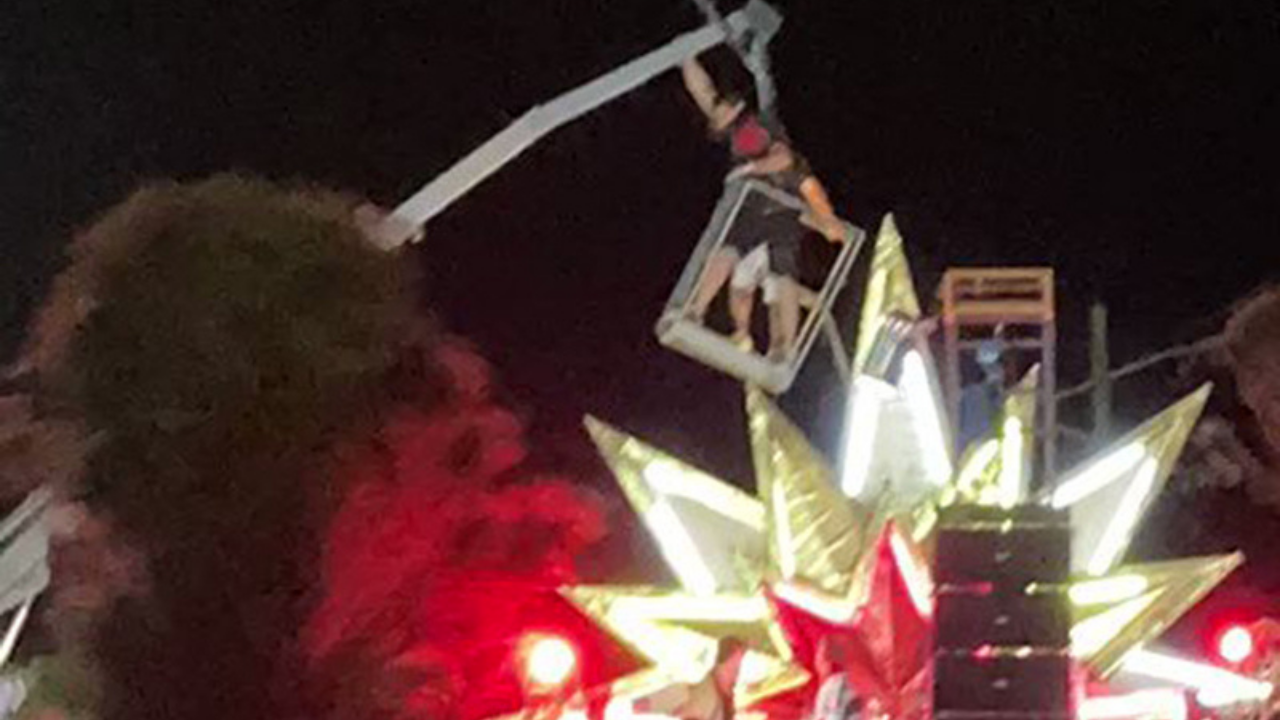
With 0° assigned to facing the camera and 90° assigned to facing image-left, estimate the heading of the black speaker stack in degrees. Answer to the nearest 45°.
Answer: approximately 0°

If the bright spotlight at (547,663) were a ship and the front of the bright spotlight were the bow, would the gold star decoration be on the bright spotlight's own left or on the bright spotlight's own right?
on the bright spotlight's own left

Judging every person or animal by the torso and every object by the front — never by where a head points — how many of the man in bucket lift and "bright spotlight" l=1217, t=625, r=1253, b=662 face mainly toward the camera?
2

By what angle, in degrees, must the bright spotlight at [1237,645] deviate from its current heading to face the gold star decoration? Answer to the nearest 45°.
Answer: approximately 45° to its right

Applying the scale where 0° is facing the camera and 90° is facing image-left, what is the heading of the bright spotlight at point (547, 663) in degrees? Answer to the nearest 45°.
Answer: approximately 0°
